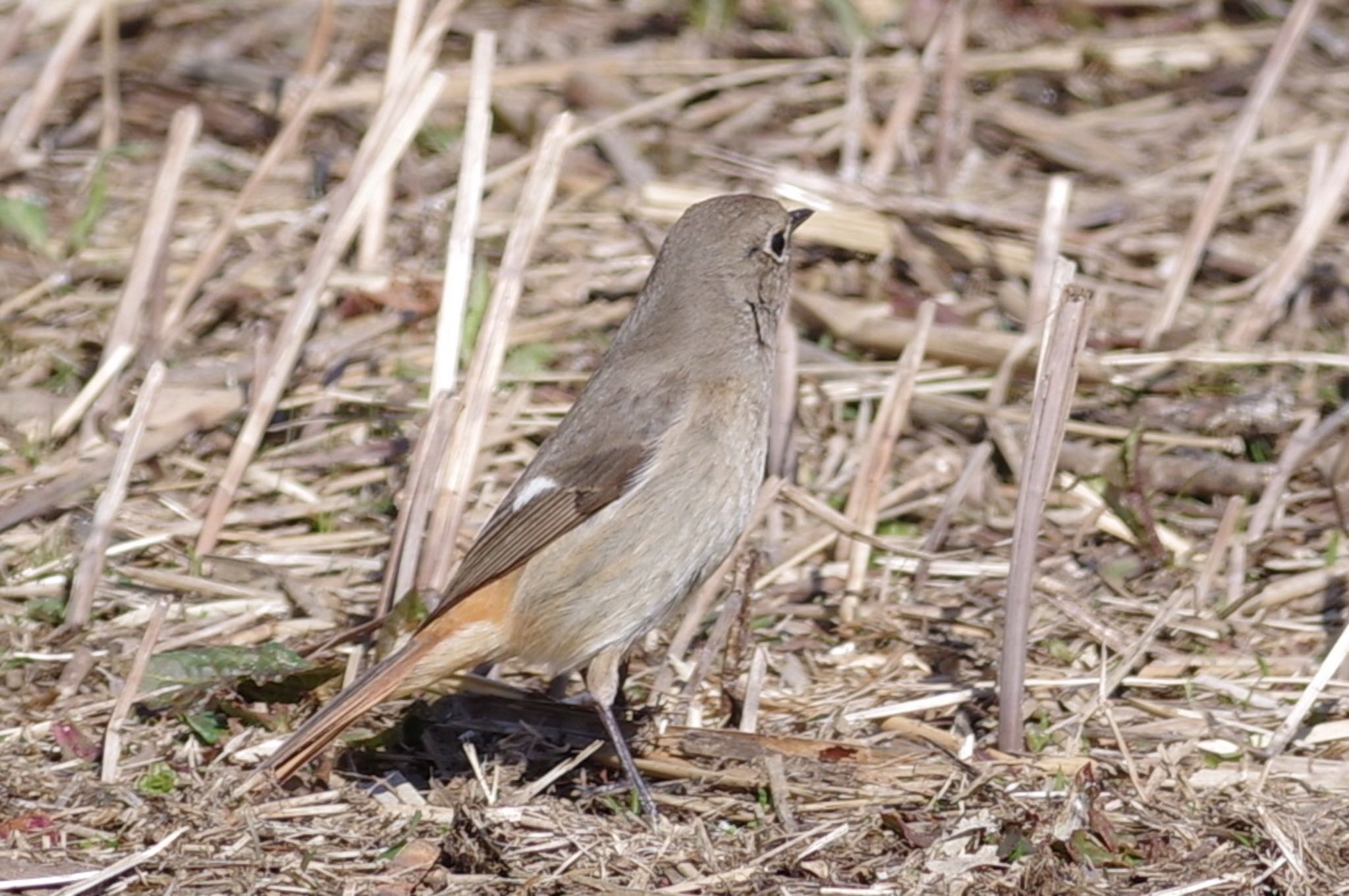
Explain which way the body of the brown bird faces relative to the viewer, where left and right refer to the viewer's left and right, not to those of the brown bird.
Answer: facing to the right of the viewer

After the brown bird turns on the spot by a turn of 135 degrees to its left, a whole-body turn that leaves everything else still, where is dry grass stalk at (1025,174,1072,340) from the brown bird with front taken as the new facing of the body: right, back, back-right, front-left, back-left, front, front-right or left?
right

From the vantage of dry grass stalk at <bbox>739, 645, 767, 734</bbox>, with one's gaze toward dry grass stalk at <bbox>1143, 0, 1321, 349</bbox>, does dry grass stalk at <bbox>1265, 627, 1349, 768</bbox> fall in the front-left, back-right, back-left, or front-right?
front-right

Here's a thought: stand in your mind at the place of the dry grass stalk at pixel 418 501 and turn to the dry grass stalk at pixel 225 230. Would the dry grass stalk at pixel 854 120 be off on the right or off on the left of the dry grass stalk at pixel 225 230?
right

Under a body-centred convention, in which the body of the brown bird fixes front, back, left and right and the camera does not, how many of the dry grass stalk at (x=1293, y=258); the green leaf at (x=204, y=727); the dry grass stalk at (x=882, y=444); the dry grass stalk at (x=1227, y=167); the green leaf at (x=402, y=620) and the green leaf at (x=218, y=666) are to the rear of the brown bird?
3

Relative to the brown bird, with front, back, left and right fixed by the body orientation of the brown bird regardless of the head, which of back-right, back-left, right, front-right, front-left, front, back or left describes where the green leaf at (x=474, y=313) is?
left

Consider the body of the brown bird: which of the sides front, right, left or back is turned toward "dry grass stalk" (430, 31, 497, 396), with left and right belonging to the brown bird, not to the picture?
left

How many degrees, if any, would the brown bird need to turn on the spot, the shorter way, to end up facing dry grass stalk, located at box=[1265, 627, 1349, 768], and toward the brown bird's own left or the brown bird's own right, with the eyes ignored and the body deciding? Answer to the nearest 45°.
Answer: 0° — it already faces it

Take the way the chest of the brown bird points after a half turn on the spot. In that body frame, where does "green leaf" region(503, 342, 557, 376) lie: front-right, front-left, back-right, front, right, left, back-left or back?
right

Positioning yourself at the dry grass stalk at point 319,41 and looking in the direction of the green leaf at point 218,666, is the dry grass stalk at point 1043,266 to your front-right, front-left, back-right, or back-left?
front-left

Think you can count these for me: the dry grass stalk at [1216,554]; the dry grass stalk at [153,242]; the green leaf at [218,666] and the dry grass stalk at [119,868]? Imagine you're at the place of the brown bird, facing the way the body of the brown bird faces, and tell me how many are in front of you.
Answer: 1

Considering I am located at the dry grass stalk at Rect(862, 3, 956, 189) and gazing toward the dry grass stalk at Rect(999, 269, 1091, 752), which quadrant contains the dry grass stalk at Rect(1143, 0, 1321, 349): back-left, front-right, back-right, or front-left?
front-left

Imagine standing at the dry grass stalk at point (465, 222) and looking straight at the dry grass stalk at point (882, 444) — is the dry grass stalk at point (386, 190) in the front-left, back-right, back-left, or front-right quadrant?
back-left

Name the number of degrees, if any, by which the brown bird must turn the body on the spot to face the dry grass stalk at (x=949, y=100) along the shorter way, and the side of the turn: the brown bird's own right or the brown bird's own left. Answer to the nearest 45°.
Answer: approximately 45° to the brown bird's own left

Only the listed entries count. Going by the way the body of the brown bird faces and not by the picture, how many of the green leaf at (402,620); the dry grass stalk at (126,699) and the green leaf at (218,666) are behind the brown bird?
3

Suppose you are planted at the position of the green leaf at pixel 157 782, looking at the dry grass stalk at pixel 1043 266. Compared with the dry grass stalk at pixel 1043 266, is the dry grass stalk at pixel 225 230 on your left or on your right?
left

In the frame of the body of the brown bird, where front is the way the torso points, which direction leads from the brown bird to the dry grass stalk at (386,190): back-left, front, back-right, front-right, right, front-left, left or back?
left
